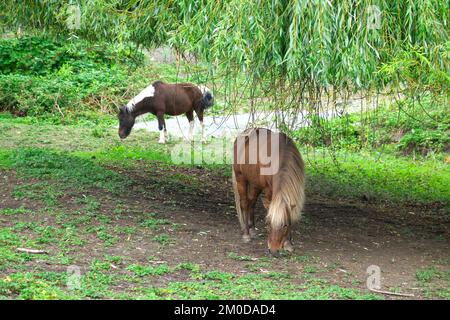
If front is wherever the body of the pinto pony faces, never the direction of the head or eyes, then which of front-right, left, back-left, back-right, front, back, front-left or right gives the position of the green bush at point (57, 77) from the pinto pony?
front-right

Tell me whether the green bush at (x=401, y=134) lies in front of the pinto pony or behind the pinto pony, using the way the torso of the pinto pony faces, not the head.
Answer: behind

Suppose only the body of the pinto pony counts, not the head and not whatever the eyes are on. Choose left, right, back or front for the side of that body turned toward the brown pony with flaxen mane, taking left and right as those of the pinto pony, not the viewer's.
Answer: left

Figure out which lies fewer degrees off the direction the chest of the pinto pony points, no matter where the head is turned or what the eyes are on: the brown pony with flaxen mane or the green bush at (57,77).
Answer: the green bush

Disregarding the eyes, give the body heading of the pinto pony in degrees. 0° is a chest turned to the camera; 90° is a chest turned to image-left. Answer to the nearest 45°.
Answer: approximately 90°
